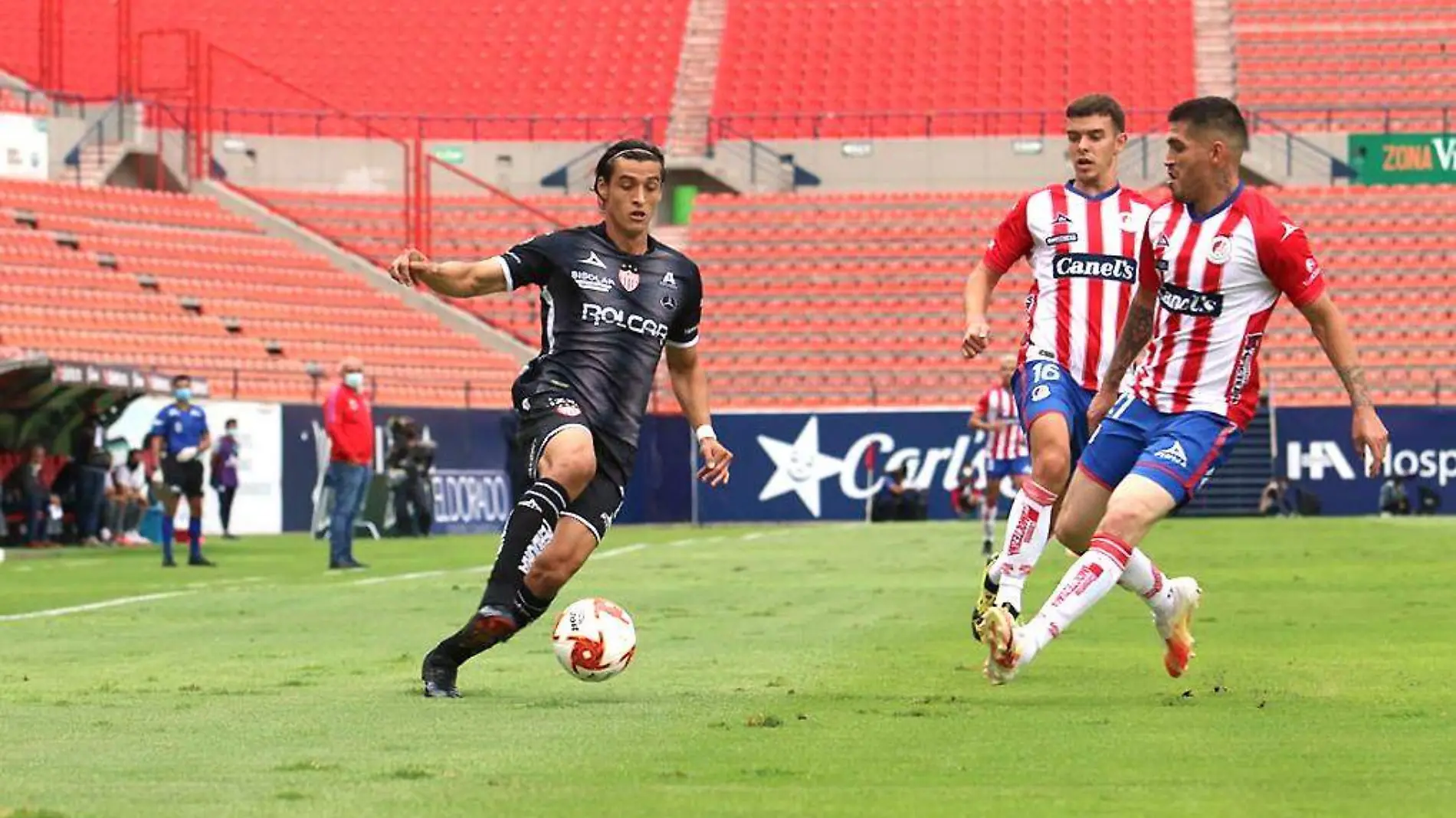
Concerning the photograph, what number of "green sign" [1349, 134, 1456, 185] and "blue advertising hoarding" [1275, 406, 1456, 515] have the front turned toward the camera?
2

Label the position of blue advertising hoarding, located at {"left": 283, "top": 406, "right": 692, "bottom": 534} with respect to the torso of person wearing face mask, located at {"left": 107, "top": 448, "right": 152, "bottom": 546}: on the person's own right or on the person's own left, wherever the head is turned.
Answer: on the person's own left

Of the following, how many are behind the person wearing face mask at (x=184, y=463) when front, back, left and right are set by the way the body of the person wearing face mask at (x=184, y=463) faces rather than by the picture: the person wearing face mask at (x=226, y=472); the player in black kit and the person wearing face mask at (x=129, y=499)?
2

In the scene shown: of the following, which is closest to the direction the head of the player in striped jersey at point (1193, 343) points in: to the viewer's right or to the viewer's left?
to the viewer's left

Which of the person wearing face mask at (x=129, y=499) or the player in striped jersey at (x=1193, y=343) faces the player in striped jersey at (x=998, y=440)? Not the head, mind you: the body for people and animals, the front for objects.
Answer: the person wearing face mask

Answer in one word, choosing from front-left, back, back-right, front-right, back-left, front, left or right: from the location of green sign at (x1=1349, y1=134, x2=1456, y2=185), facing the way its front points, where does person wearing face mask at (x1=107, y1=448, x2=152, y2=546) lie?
front-right

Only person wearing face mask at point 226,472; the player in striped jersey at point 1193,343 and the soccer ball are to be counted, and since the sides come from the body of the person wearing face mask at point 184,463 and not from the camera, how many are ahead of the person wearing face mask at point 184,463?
2

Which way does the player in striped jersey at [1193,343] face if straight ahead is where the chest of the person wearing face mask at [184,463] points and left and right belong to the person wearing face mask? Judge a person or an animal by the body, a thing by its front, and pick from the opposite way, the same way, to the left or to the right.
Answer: to the right
